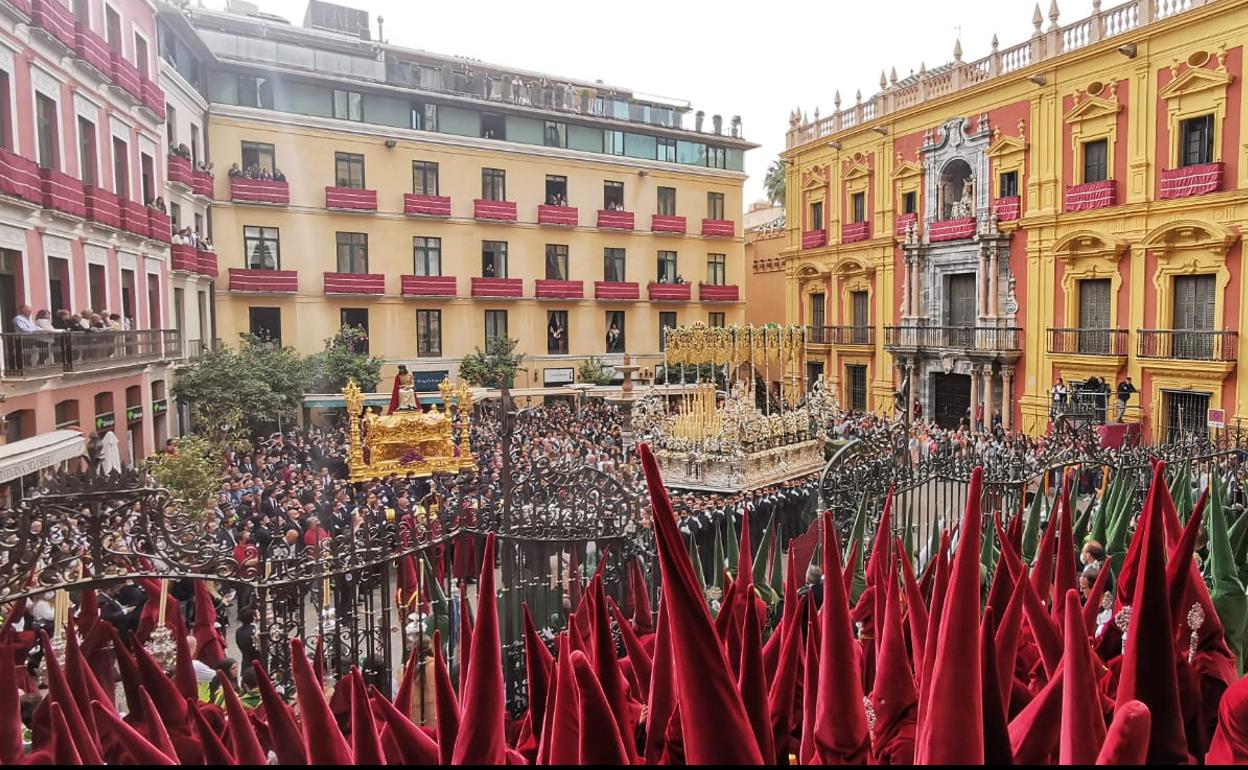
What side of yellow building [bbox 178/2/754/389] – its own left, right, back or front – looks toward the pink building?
right

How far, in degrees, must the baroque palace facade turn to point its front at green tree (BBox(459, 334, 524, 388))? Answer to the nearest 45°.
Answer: approximately 45° to its right

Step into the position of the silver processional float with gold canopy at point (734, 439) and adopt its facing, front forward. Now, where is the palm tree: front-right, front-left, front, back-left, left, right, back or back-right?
back-right

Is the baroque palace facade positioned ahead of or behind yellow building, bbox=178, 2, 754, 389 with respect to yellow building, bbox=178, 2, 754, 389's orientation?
ahead

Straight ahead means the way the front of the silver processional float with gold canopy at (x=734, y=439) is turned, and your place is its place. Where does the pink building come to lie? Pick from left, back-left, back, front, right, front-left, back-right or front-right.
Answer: front-right

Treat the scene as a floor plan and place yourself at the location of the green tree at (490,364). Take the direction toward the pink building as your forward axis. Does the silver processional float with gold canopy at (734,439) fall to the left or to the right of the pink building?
left

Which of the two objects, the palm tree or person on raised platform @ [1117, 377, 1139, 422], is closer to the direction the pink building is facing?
the person on raised platform

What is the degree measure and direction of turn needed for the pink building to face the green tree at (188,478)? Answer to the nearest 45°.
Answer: approximately 45° to its right

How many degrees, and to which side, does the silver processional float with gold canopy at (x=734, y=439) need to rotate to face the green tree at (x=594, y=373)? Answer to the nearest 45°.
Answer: approximately 135° to its right

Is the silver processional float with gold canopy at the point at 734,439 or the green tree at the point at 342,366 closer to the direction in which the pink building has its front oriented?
the silver processional float with gold canopy

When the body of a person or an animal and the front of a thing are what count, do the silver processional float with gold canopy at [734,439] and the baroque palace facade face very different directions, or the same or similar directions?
same or similar directions

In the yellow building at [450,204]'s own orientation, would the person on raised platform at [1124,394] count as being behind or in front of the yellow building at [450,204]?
in front

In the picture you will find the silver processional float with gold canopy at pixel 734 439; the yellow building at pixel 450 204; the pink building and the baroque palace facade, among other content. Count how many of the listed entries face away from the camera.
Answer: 0

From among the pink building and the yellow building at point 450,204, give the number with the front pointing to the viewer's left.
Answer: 0

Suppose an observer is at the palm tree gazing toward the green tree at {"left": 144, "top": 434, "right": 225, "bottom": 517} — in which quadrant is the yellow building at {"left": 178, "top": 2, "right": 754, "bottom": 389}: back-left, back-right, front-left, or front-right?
front-right

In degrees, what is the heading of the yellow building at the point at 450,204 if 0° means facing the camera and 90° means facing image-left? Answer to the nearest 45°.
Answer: approximately 315°
